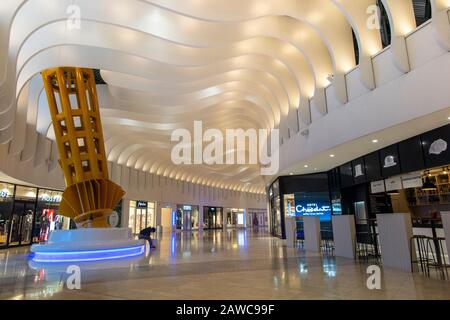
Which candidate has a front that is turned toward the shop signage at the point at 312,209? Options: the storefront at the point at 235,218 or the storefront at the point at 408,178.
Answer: the storefront at the point at 235,218

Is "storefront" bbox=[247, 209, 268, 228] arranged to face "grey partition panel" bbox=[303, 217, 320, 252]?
yes

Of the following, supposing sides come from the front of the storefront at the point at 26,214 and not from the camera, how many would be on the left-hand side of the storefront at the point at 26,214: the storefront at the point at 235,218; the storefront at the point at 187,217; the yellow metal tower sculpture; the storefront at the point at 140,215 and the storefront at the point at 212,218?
4

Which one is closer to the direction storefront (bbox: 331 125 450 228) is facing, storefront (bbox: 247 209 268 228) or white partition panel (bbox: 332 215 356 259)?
the white partition panel

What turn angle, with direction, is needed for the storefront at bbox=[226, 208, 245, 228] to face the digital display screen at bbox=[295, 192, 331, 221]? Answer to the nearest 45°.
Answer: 0° — it already faces it

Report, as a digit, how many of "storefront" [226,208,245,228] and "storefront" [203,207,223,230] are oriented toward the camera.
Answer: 2

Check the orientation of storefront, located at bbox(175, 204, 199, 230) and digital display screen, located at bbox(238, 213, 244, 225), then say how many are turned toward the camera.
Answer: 2

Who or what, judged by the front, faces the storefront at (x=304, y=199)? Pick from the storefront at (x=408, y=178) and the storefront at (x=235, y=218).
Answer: the storefront at (x=235, y=218)

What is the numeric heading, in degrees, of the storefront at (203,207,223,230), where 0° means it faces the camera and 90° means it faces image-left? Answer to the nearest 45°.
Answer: approximately 0°

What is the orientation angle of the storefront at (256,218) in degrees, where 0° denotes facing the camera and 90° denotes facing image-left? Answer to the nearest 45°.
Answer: approximately 0°

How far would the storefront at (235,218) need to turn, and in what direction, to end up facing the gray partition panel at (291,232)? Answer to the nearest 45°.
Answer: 0° — it already faces it

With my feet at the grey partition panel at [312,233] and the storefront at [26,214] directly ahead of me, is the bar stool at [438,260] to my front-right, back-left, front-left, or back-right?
back-left
